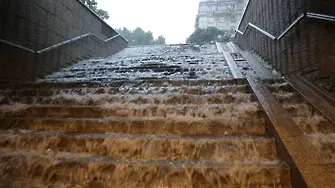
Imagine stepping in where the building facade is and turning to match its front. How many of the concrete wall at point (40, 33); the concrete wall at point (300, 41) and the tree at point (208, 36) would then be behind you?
0

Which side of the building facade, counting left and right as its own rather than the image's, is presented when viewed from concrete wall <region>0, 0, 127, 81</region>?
front

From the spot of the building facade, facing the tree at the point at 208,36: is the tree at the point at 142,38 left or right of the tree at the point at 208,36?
right

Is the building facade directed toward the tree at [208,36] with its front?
yes

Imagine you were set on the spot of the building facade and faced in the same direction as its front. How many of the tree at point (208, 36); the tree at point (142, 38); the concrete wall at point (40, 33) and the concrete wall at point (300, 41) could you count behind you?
0

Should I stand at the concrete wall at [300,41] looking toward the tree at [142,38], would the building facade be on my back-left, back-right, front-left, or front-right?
front-right

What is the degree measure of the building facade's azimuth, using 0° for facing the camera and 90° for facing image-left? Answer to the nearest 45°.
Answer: approximately 0°

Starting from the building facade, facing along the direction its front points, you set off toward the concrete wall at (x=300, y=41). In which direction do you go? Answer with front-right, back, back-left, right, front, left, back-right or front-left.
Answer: front

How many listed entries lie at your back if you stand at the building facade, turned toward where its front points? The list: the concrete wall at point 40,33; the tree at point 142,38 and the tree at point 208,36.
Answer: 0

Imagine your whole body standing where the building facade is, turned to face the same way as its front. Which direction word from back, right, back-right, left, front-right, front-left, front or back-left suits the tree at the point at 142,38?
front-right
